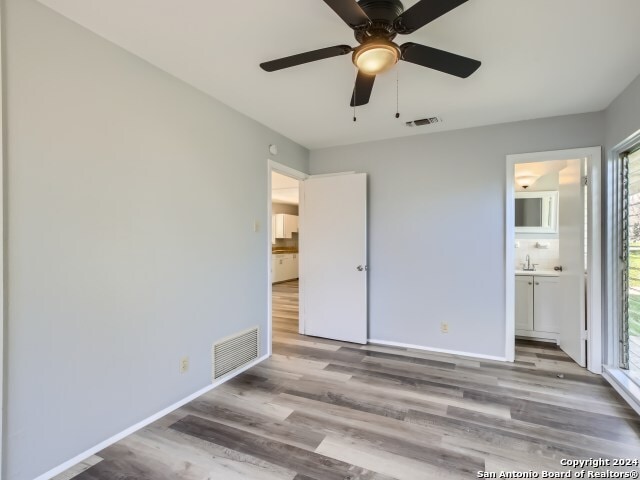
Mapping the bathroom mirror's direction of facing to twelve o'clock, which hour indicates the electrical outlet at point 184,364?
The electrical outlet is roughly at 1 o'clock from the bathroom mirror.

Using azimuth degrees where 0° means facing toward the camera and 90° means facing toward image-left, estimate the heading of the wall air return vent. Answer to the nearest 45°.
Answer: approximately 315°

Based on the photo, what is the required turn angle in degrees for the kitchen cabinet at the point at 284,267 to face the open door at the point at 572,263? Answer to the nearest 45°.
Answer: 0° — it already faces it

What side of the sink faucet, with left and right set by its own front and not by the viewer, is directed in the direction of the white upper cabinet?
right

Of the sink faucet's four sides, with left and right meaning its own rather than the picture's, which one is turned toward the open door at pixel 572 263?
front

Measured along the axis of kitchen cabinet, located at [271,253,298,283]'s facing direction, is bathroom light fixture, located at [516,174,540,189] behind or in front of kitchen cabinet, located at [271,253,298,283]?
in front

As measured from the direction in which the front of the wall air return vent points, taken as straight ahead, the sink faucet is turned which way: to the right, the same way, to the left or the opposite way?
to the right

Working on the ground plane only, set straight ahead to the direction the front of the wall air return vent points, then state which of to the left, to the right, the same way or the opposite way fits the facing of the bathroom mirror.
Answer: to the right

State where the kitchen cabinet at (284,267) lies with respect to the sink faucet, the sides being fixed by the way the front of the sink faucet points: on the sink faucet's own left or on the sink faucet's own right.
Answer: on the sink faucet's own right

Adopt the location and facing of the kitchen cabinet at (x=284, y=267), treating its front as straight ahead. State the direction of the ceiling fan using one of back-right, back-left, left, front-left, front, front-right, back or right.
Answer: front-right

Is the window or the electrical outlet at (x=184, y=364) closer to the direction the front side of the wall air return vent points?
the window

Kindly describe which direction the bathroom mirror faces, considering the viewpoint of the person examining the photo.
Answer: facing the viewer

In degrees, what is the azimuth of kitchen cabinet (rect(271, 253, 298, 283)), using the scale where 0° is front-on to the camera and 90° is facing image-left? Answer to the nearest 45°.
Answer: approximately 315°

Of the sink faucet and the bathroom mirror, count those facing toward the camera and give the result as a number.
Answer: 2

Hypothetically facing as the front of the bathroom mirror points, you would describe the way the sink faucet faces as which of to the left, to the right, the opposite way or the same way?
the same way
